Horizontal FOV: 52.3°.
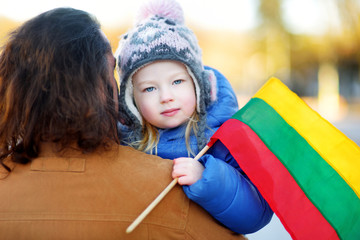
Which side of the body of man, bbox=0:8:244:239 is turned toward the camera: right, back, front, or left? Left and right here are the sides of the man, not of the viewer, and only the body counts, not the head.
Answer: back

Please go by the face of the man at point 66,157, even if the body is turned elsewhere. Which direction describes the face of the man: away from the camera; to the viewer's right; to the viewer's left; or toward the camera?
away from the camera
